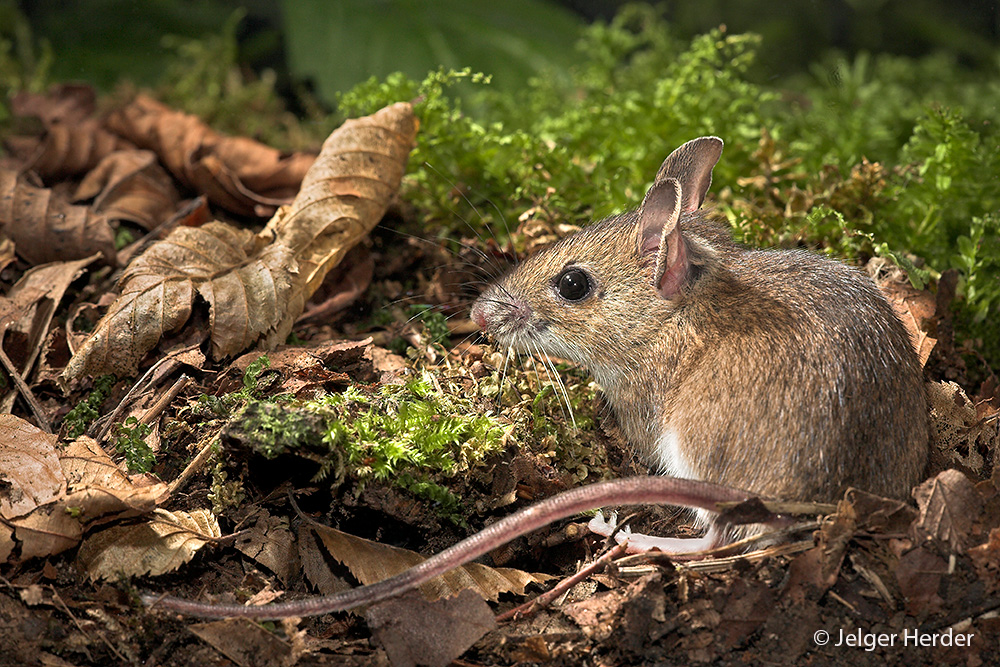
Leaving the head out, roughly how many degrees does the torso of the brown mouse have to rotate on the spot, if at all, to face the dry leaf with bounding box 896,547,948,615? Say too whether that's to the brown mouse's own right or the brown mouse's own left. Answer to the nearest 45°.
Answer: approximately 135° to the brown mouse's own left

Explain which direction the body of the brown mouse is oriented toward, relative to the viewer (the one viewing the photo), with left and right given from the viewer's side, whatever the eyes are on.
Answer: facing to the left of the viewer

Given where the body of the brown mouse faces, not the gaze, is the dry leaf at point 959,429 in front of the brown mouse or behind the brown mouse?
behind

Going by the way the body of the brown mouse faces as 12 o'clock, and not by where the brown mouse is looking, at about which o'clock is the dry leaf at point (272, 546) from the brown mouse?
The dry leaf is roughly at 11 o'clock from the brown mouse.
